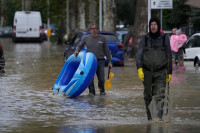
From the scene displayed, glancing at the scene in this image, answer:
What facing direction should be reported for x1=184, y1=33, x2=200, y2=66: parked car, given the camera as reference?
facing the viewer and to the left of the viewer

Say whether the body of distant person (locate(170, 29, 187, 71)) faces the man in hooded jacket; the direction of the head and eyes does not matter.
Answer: yes

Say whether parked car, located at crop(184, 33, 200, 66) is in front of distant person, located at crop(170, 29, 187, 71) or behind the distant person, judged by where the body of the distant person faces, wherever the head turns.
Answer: behind

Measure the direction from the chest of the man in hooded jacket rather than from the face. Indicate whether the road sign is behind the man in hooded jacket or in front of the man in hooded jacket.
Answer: behind

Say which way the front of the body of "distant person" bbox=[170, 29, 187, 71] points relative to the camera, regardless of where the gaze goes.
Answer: toward the camera

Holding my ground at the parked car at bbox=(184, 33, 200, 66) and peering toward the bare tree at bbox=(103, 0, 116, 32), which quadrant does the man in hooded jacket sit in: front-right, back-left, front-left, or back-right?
back-left

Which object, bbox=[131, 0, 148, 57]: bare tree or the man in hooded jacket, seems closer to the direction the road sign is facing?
the man in hooded jacket

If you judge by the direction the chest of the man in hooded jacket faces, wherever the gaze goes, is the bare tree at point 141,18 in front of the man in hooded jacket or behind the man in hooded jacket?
behind

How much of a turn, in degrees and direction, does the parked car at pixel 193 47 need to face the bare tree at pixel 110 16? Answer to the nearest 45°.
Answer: approximately 90° to its right

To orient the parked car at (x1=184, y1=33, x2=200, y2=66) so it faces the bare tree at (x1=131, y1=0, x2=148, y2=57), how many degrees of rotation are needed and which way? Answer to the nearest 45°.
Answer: approximately 90° to its right

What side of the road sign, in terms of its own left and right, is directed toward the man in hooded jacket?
front

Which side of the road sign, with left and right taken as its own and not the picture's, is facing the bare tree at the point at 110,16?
back

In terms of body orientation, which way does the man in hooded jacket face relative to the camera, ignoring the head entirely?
toward the camera
